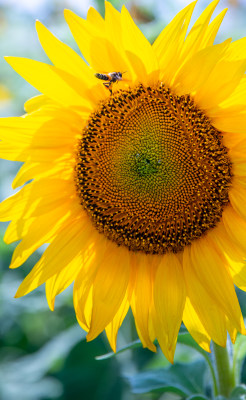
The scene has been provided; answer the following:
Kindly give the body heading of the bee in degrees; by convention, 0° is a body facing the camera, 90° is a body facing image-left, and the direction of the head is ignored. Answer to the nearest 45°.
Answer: approximately 270°
